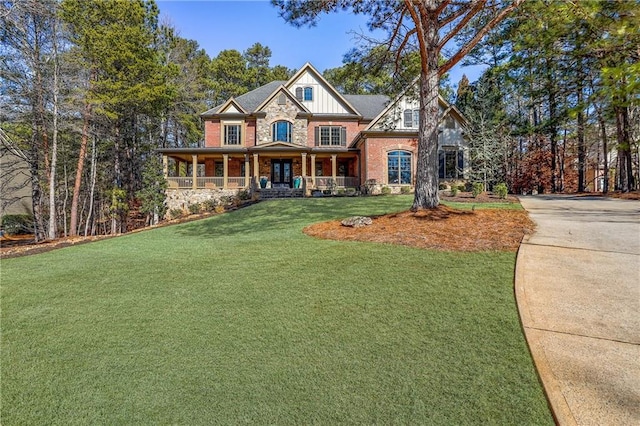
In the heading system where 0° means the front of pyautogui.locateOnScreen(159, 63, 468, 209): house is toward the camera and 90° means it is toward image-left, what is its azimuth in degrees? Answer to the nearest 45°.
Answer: approximately 0°

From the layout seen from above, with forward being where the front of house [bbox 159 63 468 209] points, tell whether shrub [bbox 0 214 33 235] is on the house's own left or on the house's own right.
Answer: on the house's own right
